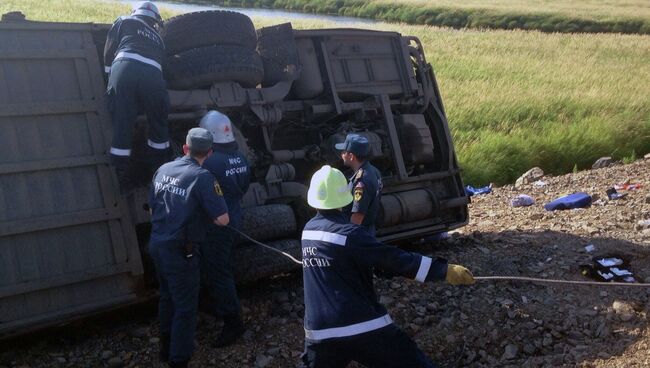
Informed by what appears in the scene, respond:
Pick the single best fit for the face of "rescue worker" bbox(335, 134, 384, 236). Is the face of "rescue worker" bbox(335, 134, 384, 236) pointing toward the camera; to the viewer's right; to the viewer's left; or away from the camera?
to the viewer's left

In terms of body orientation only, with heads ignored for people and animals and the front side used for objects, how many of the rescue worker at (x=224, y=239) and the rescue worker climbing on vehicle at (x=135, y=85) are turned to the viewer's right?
0

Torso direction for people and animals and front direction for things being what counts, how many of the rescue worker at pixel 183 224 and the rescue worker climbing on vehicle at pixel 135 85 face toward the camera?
0

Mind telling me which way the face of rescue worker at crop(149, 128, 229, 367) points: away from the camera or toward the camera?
away from the camera

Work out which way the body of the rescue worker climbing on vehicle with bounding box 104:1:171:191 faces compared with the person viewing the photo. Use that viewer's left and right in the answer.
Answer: facing away from the viewer

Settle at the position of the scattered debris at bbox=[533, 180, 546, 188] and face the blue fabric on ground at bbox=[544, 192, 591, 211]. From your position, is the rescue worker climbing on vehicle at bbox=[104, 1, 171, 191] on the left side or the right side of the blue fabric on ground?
right

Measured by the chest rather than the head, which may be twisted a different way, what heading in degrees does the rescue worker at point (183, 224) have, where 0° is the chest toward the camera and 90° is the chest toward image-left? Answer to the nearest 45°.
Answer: approximately 225°

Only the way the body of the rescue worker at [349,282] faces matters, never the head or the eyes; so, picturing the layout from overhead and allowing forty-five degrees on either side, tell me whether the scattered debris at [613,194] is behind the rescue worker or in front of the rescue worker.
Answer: in front

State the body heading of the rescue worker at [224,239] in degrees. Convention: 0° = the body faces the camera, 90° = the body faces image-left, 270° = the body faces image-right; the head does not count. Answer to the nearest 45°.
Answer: approximately 135°

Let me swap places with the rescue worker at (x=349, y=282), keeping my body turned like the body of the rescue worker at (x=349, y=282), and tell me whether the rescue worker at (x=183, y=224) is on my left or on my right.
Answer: on my left
